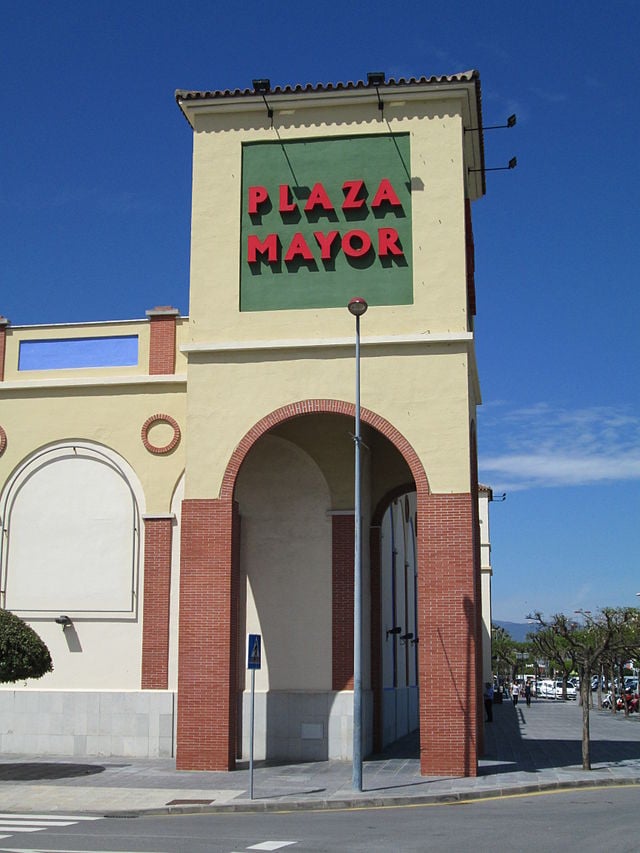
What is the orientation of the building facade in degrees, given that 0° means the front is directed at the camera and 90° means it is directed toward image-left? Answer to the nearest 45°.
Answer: approximately 0°

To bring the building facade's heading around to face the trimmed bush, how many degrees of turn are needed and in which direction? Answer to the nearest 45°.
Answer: approximately 45° to its right

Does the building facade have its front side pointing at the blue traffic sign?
yes

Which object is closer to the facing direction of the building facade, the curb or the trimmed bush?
the curb
